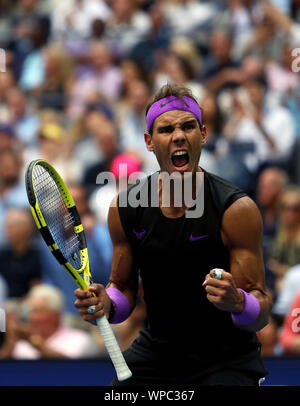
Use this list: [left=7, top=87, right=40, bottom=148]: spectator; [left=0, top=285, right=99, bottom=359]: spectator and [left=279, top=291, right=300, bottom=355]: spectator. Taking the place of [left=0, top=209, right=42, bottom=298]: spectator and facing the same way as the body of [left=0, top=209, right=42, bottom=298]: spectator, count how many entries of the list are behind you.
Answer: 1

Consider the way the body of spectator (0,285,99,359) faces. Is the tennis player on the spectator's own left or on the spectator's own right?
on the spectator's own left

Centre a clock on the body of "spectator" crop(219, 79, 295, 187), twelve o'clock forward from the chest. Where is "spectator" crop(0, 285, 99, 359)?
"spectator" crop(0, 285, 99, 359) is roughly at 12 o'clock from "spectator" crop(219, 79, 295, 187).

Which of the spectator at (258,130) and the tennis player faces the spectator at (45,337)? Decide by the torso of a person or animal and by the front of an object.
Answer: the spectator at (258,130)

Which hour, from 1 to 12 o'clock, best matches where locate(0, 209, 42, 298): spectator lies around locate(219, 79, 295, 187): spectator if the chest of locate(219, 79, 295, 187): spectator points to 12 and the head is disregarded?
locate(0, 209, 42, 298): spectator is roughly at 1 o'clock from locate(219, 79, 295, 187): spectator.

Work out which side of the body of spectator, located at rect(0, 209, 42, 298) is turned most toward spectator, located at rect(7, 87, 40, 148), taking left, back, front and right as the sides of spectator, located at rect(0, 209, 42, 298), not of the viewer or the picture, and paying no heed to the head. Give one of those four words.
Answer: back

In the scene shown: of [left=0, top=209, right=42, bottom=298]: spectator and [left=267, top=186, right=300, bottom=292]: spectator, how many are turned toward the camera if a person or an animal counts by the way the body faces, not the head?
2

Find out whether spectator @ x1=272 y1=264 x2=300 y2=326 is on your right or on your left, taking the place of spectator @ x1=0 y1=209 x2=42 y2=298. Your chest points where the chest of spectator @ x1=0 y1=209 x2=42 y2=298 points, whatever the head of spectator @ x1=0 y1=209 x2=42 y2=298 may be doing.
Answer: on your left

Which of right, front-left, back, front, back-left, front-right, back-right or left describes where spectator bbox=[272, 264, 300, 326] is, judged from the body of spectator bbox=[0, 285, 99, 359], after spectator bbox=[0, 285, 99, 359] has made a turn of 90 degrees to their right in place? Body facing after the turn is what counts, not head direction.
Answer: back-right
